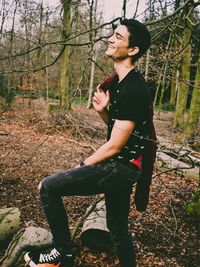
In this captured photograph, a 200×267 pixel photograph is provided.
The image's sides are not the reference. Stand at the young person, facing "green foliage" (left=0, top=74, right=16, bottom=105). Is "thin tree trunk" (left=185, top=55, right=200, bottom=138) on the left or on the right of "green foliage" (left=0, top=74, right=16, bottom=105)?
right

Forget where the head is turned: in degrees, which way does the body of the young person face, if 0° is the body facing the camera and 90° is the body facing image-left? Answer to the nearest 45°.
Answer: approximately 90°

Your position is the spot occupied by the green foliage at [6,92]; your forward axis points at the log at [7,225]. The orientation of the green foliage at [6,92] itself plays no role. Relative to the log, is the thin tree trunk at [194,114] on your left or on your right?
left

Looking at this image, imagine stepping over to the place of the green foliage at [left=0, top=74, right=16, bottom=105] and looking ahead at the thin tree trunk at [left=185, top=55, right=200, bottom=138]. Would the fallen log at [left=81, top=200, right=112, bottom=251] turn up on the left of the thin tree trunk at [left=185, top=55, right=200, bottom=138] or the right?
right
